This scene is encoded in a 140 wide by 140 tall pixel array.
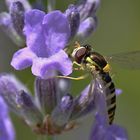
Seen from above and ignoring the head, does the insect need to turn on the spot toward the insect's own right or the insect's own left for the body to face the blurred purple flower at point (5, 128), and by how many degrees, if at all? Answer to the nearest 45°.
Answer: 0° — it already faces it

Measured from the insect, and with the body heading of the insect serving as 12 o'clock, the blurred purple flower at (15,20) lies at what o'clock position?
The blurred purple flower is roughly at 1 o'clock from the insect.

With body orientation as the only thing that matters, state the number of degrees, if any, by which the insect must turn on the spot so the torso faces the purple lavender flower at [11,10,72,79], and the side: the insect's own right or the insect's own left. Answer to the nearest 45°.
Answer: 0° — it already faces it

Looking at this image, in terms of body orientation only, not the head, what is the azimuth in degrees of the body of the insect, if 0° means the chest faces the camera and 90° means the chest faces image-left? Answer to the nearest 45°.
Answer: approximately 90°
